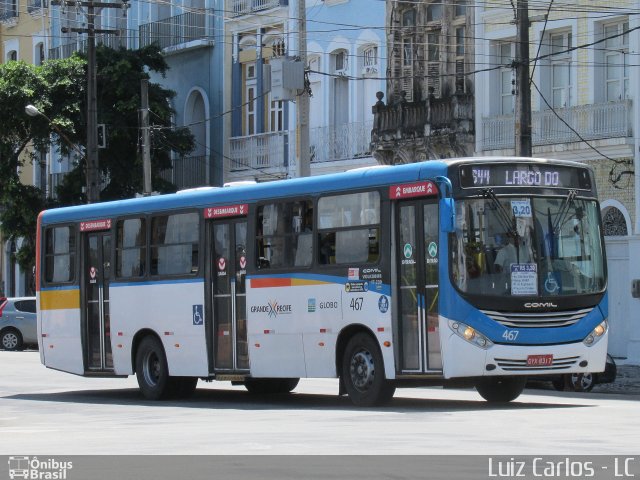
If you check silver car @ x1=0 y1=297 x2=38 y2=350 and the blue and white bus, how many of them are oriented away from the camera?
0

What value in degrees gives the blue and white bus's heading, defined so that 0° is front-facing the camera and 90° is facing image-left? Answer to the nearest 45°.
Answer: approximately 315°

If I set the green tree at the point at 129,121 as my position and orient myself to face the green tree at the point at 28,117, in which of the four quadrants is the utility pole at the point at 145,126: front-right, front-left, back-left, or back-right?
back-left

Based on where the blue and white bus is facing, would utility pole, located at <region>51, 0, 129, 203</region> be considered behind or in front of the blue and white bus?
behind

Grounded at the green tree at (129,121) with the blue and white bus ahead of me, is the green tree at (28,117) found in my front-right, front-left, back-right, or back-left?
back-right
